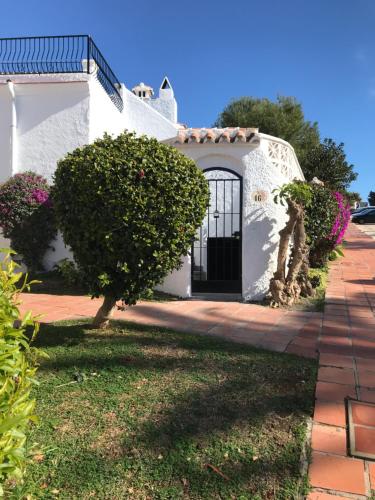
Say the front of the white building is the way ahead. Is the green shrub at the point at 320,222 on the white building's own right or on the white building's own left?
on the white building's own left

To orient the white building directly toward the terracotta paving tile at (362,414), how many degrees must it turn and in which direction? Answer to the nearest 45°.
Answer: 0° — it already faces it

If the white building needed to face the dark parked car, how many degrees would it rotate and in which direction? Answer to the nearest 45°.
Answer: approximately 135° to its left

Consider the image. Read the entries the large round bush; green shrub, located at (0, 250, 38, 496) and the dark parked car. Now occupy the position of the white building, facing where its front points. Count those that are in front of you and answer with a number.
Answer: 2

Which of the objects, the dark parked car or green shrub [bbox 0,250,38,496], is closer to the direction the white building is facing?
the green shrub

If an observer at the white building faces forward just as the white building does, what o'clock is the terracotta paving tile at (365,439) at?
The terracotta paving tile is roughly at 12 o'clock from the white building.

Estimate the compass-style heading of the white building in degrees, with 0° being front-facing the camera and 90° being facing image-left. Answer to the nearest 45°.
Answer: approximately 0°

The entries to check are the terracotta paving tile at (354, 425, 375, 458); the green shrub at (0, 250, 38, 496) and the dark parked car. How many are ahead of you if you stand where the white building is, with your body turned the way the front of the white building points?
2
